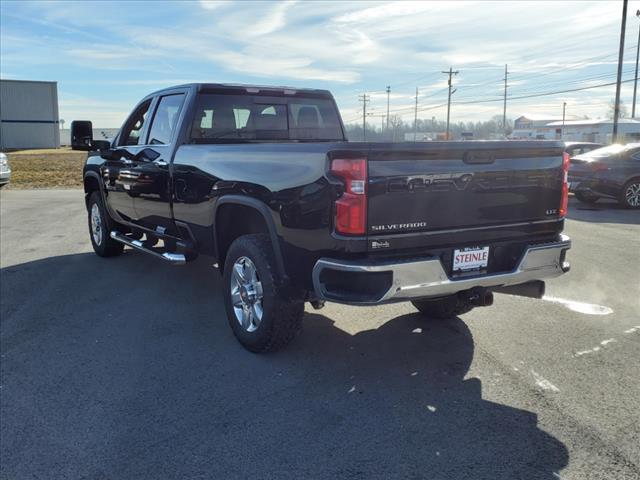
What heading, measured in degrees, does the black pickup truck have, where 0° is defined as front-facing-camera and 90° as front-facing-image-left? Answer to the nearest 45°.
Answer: approximately 135°
